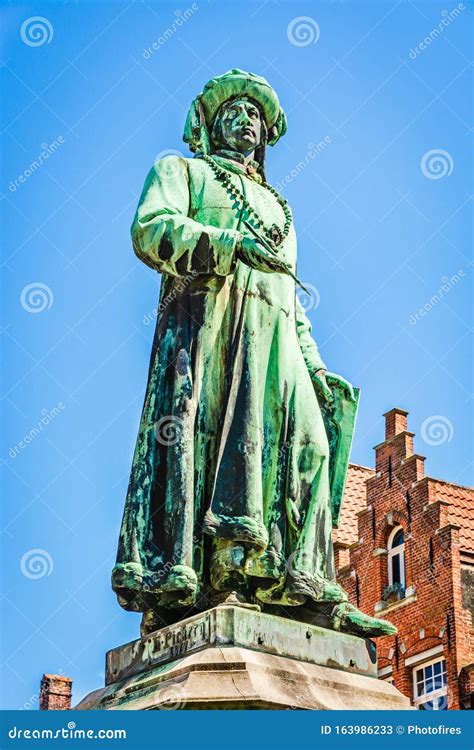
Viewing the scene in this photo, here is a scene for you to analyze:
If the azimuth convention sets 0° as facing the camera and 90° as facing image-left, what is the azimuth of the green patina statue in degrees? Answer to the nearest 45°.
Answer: approximately 315°

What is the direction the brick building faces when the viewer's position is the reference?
facing the viewer and to the left of the viewer

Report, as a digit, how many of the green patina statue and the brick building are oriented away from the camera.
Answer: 0

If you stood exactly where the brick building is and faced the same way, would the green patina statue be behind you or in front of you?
in front

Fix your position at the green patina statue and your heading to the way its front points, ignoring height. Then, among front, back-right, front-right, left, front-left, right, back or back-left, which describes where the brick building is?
back-left
